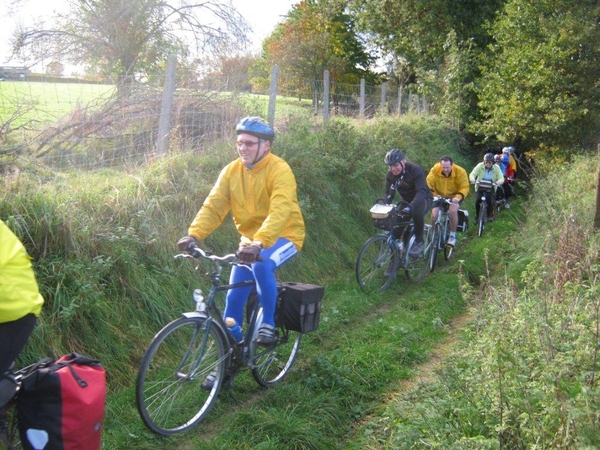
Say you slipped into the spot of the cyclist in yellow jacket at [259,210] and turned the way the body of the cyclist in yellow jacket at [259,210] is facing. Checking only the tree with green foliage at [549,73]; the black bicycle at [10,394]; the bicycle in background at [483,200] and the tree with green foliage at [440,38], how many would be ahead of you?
1

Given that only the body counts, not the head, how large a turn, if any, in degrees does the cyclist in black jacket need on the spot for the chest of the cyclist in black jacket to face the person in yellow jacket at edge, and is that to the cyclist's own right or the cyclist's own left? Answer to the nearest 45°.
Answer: approximately 45° to the cyclist's own left

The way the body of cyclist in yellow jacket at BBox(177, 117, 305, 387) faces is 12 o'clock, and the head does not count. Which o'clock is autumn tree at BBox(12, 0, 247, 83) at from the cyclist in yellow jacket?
The autumn tree is roughly at 4 o'clock from the cyclist in yellow jacket.

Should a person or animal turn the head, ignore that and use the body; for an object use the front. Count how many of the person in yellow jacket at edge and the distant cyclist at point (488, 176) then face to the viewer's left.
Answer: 1

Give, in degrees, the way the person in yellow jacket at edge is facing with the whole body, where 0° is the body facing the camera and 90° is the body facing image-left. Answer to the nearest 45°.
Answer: approximately 90°

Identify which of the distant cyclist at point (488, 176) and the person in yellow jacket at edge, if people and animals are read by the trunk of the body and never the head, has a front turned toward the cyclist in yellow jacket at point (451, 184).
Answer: the distant cyclist

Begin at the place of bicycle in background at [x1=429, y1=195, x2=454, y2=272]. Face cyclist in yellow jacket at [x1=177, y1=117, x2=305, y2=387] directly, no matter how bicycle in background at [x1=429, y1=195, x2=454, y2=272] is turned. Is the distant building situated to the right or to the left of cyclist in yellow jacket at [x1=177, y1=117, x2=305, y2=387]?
right

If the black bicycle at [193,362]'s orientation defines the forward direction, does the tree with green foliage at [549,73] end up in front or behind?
behind

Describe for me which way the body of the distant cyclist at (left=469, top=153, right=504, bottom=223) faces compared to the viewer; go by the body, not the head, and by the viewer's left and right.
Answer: facing the viewer

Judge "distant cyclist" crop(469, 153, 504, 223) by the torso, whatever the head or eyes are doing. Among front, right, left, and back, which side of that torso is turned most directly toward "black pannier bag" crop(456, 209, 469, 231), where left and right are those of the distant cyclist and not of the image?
front
